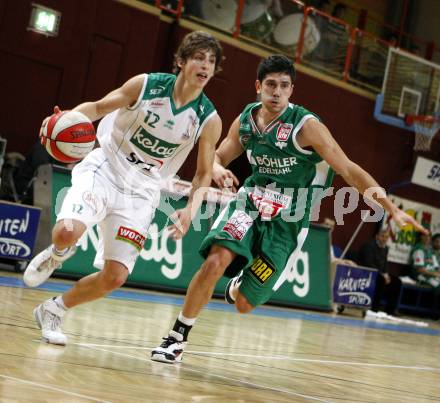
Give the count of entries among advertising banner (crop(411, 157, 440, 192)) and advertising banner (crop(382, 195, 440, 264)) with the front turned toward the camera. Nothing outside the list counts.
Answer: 2

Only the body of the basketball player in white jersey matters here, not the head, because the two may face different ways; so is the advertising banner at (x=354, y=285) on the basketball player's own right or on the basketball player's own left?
on the basketball player's own left

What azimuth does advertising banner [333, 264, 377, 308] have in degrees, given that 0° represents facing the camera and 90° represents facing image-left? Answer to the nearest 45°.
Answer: approximately 0°

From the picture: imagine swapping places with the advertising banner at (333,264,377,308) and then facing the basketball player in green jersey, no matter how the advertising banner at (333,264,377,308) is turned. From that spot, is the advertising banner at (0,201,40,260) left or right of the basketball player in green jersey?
right

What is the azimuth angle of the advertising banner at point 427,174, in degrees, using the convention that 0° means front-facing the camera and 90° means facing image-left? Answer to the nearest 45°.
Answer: approximately 0°
